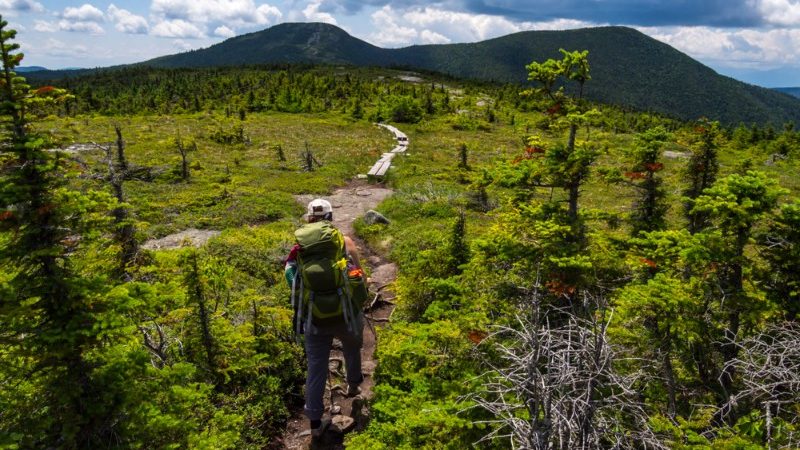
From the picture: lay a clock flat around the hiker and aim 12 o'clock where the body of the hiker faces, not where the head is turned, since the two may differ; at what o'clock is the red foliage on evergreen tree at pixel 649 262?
The red foliage on evergreen tree is roughly at 3 o'clock from the hiker.

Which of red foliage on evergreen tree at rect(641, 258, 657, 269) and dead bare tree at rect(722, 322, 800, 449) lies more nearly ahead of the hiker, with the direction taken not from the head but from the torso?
the red foliage on evergreen tree

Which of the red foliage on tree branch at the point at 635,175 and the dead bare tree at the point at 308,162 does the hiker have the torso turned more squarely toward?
the dead bare tree

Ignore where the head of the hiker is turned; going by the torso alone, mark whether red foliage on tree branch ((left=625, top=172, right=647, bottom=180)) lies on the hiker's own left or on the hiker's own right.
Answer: on the hiker's own right

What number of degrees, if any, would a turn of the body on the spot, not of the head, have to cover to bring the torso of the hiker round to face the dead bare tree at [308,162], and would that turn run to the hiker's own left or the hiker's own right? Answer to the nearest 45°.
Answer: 0° — they already face it

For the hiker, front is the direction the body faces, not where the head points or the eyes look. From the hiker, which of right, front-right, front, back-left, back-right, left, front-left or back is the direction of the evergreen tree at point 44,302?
back-left

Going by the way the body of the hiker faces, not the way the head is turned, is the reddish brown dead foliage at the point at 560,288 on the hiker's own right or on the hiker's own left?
on the hiker's own right

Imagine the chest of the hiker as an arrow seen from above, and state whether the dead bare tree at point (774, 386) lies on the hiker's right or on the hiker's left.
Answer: on the hiker's right

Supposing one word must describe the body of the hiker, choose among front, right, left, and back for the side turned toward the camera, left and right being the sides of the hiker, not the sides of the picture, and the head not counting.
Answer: back
